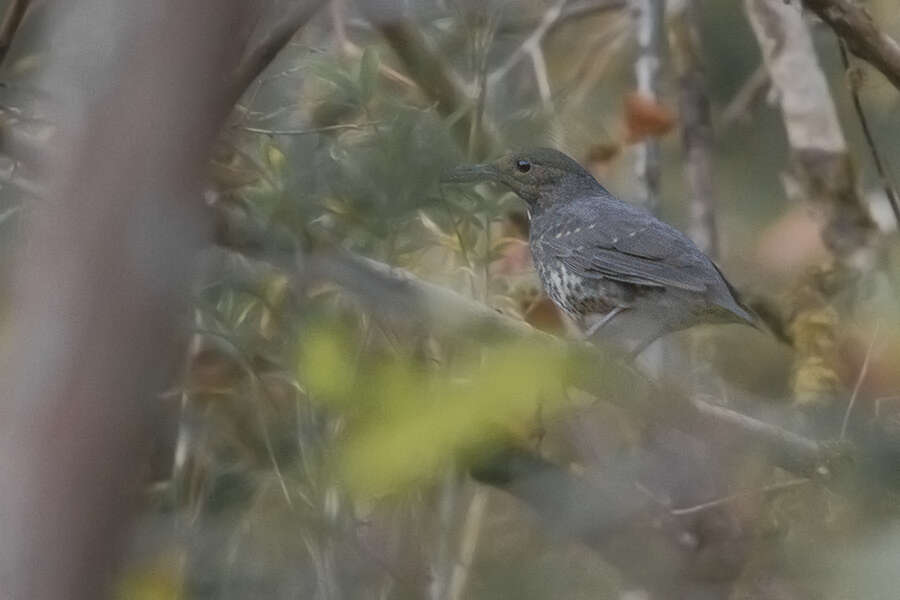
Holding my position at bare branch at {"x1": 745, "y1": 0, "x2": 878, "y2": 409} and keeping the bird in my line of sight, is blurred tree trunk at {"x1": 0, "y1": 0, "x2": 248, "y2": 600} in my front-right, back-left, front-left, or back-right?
front-left

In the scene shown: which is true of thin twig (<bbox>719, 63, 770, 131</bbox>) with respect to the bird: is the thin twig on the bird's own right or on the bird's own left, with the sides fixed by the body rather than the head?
on the bird's own right

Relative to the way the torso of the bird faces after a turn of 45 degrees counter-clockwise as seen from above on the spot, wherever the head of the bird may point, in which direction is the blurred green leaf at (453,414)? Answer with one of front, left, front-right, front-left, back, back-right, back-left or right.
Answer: front-left

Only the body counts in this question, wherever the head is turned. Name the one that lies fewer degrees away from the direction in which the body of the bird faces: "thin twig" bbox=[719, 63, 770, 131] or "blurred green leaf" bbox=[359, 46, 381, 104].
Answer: the blurred green leaf

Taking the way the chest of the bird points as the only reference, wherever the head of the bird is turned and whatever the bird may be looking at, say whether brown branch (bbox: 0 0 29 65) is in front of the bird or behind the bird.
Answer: in front

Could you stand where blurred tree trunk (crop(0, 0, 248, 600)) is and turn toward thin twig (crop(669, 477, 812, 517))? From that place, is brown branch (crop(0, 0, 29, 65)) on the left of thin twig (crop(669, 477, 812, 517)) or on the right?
left

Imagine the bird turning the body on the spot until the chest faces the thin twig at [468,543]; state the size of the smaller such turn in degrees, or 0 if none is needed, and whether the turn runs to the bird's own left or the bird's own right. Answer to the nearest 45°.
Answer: approximately 90° to the bird's own left

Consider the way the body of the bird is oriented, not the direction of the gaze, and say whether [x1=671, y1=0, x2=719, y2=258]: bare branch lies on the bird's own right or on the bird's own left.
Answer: on the bird's own right

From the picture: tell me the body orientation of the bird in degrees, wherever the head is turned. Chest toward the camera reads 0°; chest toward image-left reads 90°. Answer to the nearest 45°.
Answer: approximately 90°

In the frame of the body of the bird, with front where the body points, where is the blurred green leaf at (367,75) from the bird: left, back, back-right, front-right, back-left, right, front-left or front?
front-left
